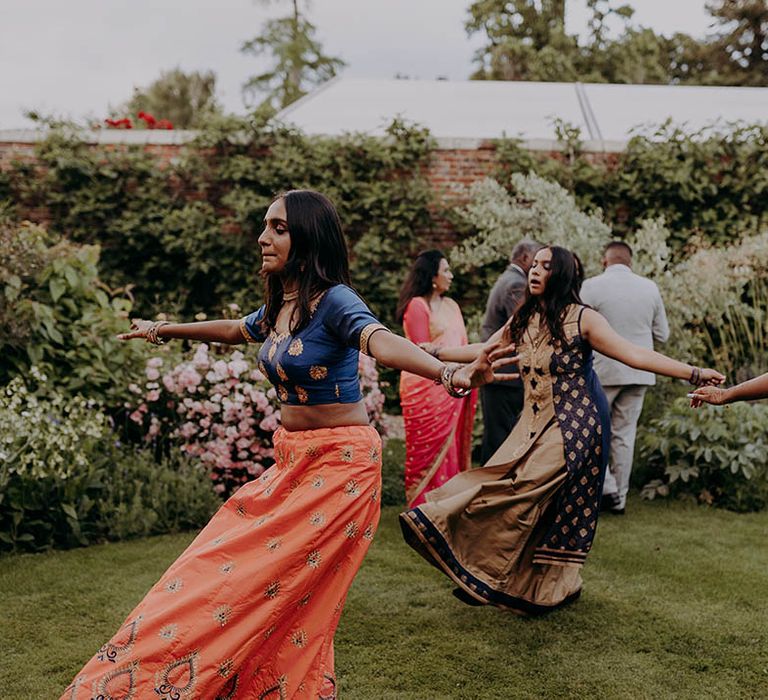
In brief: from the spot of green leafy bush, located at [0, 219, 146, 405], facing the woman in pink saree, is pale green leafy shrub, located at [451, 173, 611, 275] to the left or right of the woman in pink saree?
left

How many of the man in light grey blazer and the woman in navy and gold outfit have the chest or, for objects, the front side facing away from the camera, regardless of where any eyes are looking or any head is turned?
1

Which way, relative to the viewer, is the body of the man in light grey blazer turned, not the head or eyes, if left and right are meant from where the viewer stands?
facing away from the viewer

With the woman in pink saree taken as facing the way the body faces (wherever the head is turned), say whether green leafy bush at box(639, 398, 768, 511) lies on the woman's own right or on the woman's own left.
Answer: on the woman's own left

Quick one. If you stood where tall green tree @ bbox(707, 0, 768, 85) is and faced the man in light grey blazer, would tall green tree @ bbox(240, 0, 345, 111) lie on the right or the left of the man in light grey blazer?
right

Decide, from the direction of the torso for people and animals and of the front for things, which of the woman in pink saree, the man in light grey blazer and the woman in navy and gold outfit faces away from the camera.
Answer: the man in light grey blazer

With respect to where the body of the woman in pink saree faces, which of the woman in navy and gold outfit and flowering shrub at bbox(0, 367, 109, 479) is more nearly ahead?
the woman in navy and gold outfit

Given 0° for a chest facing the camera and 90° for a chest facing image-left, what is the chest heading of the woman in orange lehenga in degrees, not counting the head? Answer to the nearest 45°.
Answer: approximately 45°

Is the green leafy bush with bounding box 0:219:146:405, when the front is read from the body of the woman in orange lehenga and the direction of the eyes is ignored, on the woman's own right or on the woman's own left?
on the woman's own right

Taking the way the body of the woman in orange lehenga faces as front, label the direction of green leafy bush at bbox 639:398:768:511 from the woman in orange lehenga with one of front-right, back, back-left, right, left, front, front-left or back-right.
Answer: back

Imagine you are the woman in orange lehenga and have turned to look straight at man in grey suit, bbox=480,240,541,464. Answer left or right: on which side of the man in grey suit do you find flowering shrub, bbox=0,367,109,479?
left

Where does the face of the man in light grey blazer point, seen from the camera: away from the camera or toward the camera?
away from the camera
